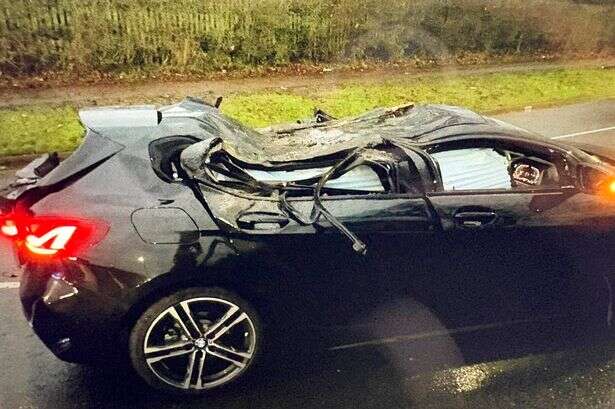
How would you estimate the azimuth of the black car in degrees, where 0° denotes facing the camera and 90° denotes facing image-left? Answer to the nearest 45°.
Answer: approximately 270°
